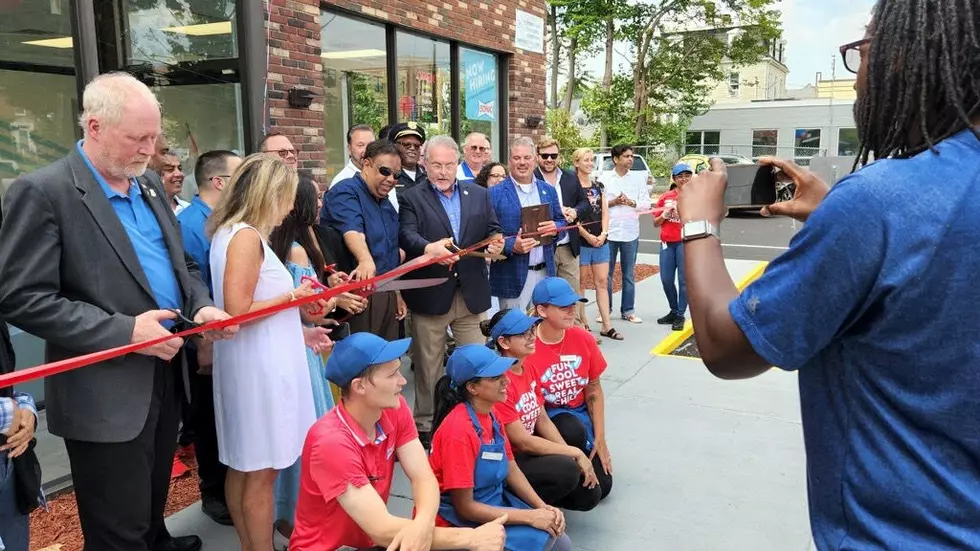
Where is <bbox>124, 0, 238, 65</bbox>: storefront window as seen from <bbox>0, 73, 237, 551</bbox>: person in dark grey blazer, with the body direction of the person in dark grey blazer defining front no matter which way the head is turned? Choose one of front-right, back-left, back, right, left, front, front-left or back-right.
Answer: back-left

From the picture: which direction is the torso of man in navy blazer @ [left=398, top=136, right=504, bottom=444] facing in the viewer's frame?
toward the camera

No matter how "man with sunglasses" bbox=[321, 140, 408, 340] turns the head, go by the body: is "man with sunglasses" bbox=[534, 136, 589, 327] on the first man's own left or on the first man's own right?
on the first man's own left

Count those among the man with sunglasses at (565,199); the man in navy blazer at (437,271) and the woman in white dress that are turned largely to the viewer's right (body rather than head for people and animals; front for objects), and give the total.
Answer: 1

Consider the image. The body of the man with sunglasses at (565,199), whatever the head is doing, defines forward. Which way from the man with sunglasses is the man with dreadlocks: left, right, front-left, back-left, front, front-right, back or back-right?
front

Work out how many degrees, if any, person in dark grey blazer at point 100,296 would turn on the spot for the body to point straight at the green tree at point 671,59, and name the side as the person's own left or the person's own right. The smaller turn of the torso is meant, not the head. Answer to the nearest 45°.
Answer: approximately 90° to the person's own left

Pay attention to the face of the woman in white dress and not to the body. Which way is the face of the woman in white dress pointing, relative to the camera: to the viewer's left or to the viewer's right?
to the viewer's right

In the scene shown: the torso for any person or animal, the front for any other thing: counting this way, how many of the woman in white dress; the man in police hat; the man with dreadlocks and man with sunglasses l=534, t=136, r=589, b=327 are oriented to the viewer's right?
1

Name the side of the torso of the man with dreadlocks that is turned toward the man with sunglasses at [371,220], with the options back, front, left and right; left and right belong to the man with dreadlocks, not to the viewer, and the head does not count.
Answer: front

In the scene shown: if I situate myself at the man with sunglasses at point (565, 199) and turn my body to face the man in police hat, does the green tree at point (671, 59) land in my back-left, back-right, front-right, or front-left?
back-right

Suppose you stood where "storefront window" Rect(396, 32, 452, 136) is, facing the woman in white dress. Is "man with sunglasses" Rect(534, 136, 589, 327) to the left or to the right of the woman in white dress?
left

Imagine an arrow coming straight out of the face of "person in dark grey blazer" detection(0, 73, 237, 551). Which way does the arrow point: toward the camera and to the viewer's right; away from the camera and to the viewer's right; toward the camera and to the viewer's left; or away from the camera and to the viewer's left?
toward the camera and to the viewer's right

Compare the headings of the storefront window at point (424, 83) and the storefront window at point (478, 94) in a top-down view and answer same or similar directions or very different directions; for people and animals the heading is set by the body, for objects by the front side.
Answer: same or similar directions

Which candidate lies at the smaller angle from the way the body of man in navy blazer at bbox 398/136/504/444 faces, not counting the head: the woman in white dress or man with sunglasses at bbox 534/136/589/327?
the woman in white dress

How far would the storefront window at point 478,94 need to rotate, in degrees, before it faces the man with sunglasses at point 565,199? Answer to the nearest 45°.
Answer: approximately 45° to its right

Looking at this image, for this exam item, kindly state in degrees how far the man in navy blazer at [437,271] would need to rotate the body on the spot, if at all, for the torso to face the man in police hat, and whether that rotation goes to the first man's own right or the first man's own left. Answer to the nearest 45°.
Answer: approximately 180°

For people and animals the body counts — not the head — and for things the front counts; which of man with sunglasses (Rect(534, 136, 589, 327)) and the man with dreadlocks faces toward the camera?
the man with sunglasses
